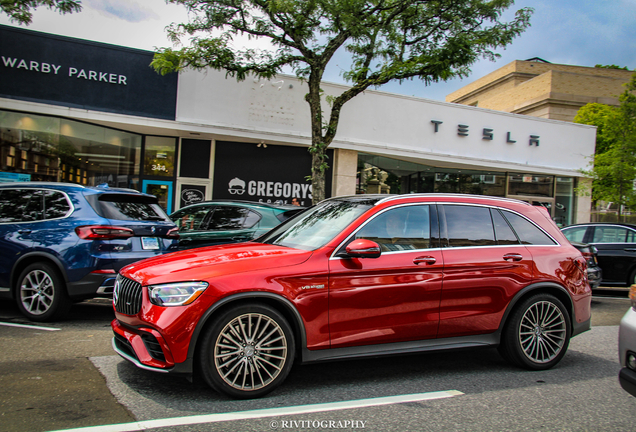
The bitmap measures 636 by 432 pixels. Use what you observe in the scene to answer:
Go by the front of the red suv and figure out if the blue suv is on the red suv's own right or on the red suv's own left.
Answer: on the red suv's own right

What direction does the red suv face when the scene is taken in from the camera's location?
facing the viewer and to the left of the viewer

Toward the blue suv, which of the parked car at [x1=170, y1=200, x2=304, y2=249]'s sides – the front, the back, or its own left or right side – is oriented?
left

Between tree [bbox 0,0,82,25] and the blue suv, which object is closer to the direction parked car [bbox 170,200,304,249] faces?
the tree

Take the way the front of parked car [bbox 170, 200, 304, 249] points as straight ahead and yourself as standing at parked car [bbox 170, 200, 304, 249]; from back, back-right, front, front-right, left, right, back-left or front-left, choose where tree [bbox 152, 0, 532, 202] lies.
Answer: right

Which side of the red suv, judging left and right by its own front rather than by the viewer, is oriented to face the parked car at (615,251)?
back

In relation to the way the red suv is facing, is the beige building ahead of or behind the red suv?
behind

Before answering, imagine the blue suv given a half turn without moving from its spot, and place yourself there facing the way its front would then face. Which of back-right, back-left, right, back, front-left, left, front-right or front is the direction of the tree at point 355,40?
left

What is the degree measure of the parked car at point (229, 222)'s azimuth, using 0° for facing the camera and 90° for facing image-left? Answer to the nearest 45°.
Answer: approximately 135°

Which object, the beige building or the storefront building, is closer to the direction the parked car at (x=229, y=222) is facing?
the storefront building

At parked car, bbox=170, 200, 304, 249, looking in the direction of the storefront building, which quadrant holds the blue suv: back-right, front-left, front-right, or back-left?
back-left
